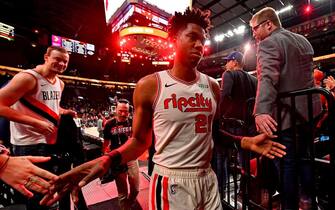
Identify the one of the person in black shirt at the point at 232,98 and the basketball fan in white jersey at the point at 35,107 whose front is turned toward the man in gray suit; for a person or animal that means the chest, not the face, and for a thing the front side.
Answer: the basketball fan in white jersey

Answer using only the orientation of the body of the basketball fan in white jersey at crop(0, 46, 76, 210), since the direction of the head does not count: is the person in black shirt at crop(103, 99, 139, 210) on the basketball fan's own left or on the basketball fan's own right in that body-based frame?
on the basketball fan's own left

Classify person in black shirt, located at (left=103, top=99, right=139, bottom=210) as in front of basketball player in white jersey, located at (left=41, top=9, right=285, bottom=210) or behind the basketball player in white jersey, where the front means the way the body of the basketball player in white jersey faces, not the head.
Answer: behind

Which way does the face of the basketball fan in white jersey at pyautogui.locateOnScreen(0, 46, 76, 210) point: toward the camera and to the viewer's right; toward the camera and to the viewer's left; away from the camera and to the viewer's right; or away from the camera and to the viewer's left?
toward the camera and to the viewer's right

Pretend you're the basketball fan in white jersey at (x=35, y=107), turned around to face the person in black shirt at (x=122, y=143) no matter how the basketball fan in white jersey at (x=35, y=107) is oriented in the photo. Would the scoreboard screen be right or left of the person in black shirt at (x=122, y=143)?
left

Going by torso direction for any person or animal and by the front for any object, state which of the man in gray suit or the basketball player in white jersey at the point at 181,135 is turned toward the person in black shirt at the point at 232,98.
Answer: the man in gray suit

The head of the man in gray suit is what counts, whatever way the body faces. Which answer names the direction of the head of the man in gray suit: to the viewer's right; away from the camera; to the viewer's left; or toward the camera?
to the viewer's left
